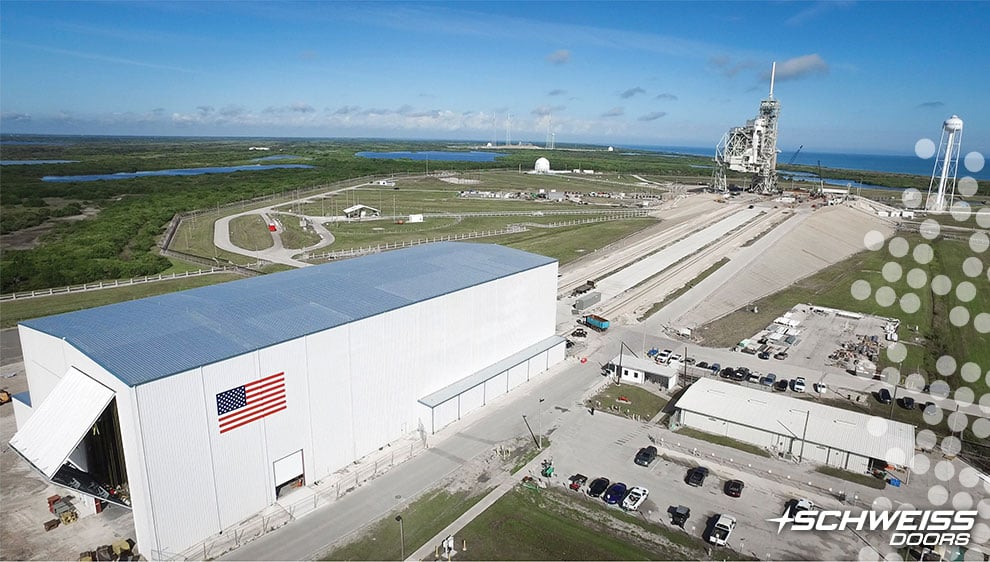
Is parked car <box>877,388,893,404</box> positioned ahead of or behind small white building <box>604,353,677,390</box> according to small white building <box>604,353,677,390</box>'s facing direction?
behind

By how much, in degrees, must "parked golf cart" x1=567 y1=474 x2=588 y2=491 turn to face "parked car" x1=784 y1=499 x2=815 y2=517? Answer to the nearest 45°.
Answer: approximately 135° to its left

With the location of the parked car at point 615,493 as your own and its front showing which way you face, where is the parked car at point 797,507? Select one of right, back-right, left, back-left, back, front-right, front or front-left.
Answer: back-left

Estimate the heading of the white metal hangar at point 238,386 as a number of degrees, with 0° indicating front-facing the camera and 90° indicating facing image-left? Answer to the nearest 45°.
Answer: approximately 45°

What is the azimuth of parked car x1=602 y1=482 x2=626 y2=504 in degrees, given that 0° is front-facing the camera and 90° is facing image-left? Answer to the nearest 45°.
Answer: approximately 45°

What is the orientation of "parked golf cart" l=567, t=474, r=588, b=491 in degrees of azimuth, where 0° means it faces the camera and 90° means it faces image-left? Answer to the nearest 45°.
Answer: approximately 45°

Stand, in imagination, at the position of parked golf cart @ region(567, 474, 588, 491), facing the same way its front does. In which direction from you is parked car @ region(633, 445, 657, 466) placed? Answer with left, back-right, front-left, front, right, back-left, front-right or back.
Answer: back

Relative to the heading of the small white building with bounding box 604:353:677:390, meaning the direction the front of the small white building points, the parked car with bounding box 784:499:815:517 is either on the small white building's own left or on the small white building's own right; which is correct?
on the small white building's own left
